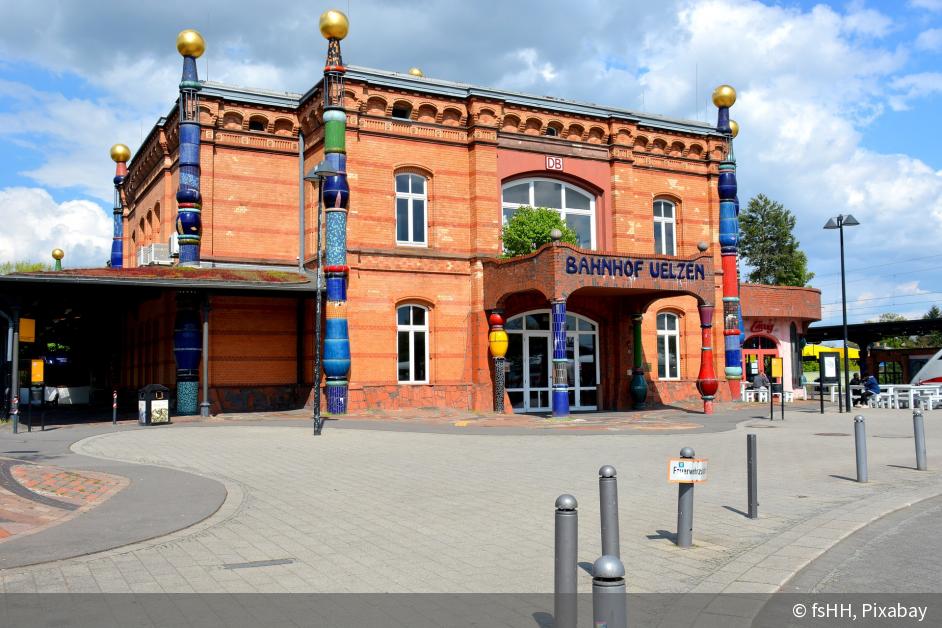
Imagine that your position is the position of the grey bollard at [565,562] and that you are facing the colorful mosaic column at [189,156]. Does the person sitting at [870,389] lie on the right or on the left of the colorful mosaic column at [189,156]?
right

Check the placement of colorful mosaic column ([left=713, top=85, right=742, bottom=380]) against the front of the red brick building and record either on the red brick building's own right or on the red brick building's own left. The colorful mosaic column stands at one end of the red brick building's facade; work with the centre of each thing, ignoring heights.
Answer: on the red brick building's own left

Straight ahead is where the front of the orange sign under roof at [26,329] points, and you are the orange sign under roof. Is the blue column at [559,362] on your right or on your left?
on your left

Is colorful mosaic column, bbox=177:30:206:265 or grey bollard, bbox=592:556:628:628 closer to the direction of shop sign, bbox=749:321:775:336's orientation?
the grey bollard

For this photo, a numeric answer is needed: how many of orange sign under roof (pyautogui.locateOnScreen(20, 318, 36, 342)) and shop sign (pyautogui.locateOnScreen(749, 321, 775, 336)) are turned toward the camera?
2

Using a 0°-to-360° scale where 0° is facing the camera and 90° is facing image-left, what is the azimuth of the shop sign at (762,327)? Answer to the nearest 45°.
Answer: approximately 0°
